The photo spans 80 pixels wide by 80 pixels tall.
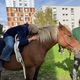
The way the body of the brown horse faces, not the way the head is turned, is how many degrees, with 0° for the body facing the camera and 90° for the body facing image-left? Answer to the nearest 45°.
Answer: approximately 270°
